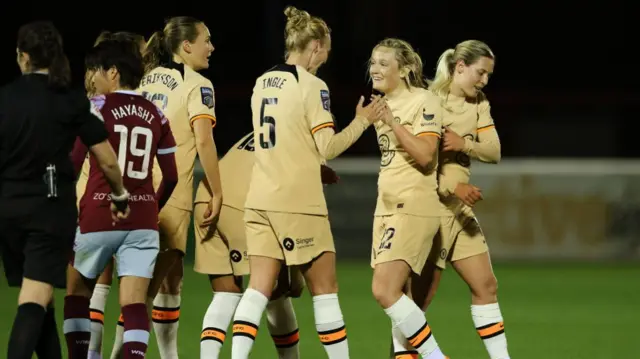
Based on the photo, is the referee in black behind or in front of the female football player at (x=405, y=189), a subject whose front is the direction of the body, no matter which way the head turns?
in front

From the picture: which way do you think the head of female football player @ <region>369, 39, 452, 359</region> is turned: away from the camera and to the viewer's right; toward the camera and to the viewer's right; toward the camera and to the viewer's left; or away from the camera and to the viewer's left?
toward the camera and to the viewer's left
